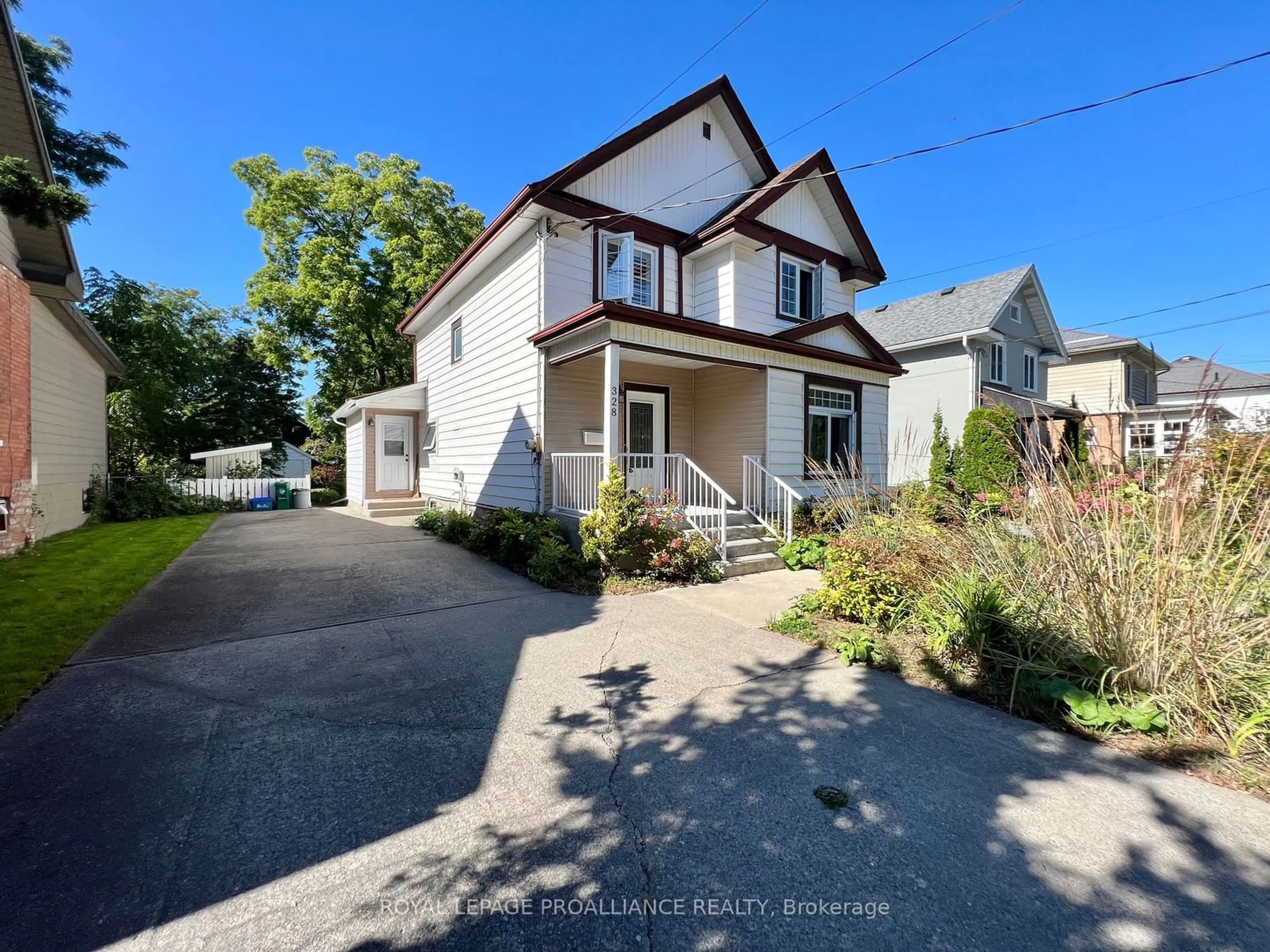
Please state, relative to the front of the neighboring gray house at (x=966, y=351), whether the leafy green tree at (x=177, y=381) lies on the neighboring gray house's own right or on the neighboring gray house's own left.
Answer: on the neighboring gray house's own right

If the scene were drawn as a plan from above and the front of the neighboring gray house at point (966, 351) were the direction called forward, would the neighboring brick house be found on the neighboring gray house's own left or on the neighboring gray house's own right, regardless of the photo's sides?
on the neighboring gray house's own right

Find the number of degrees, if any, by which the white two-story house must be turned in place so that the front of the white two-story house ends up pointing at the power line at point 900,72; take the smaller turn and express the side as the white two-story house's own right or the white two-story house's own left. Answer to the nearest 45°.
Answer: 0° — it already faces it

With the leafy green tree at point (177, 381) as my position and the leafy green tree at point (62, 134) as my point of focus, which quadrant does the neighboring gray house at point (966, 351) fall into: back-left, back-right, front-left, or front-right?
front-left

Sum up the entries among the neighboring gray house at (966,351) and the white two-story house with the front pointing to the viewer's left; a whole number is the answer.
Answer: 0

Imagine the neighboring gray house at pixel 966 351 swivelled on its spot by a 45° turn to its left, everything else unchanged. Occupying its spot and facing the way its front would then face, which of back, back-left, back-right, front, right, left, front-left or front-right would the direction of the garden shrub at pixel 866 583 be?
right

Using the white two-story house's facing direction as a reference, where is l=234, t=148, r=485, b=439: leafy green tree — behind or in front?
behind

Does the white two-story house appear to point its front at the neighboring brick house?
no

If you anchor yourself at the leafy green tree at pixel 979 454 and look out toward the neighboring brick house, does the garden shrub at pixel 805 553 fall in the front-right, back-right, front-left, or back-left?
front-left

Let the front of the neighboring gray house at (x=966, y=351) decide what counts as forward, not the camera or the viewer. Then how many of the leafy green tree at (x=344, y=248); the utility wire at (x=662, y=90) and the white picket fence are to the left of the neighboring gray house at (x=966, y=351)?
0

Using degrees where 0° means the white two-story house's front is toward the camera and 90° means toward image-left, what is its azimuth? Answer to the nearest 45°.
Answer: approximately 315°

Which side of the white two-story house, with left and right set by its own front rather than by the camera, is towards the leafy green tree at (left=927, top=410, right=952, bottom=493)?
left

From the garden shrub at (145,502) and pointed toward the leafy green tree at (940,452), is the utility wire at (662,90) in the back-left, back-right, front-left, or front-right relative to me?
front-right

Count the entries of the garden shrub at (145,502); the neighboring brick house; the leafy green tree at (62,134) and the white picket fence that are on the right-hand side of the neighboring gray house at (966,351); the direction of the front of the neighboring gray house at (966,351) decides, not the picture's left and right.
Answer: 4

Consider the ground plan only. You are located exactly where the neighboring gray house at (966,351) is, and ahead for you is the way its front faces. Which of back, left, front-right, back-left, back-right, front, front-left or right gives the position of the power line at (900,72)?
front-right

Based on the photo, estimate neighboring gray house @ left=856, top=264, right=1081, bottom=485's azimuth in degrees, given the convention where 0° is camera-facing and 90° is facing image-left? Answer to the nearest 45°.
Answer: approximately 315°
